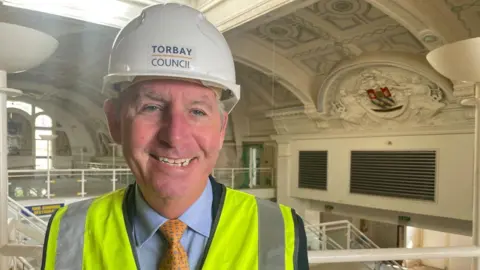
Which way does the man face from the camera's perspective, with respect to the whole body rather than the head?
toward the camera

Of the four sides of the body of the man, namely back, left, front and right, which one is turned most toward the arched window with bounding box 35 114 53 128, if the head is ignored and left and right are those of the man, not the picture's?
back

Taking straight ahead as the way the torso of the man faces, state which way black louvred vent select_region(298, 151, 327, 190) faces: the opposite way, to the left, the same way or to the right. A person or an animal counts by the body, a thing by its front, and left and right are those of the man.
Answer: the same way

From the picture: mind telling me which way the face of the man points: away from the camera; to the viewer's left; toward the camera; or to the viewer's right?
toward the camera

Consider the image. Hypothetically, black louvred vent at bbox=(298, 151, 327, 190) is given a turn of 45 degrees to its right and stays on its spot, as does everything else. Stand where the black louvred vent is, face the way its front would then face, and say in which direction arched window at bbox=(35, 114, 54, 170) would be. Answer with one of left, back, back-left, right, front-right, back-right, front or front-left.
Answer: front-right

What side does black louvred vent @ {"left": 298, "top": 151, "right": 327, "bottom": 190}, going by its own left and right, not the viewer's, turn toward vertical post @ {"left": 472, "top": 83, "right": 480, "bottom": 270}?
front

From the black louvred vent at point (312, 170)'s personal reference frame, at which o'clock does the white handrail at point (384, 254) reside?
The white handrail is roughly at 12 o'clock from the black louvred vent.

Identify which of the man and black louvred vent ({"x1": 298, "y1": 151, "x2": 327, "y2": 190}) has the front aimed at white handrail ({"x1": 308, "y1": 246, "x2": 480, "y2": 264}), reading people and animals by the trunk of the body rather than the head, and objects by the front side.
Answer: the black louvred vent

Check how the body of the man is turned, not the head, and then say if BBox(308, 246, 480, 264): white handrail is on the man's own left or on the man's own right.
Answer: on the man's own left

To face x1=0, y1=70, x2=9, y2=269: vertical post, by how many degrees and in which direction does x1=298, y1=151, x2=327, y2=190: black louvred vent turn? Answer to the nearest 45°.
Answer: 0° — it already faces it

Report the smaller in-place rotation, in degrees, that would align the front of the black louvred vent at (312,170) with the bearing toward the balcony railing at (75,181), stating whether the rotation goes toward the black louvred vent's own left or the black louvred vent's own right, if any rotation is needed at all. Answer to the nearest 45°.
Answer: approximately 45° to the black louvred vent's own right

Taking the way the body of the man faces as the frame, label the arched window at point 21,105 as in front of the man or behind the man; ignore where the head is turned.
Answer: behind

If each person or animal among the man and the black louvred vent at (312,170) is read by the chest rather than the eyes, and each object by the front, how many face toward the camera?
2

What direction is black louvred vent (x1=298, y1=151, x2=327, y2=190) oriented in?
toward the camera

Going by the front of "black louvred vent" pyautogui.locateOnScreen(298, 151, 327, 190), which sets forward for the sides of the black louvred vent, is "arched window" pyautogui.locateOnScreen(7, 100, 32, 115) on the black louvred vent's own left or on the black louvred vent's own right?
on the black louvred vent's own right
